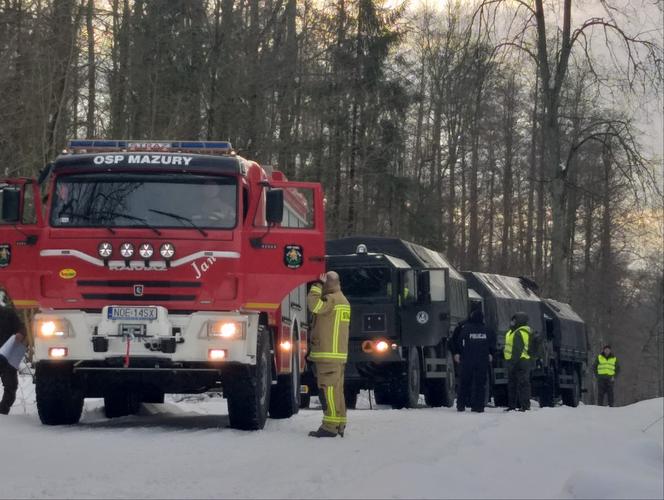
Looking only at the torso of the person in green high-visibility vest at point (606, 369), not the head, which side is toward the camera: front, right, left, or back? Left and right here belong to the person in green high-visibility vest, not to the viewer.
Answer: front

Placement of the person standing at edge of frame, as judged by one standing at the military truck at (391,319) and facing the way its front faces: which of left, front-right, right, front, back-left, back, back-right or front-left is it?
front

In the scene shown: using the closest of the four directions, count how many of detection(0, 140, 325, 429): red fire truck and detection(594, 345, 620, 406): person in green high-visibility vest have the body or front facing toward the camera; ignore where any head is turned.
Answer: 2

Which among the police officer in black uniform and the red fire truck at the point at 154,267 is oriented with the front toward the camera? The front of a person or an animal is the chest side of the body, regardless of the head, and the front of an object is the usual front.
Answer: the red fire truck

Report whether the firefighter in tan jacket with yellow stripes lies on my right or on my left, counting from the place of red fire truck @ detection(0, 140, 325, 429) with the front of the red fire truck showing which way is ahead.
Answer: on my left

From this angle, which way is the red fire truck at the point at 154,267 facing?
toward the camera

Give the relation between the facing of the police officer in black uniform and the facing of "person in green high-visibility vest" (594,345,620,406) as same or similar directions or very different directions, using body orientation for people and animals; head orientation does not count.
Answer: very different directions

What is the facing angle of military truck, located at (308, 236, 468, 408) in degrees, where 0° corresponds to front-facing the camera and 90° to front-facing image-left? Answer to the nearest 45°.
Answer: approximately 45°

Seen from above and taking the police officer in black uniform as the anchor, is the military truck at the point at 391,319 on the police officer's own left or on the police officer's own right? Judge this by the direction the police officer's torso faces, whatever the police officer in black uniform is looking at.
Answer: on the police officer's own left

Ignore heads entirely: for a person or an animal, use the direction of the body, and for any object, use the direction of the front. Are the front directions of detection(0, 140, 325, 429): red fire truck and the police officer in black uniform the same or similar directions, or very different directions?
very different directions

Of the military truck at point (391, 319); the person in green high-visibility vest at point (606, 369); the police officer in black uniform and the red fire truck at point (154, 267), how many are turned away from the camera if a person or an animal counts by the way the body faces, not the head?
1

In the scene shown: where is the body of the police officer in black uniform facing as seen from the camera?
away from the camera
